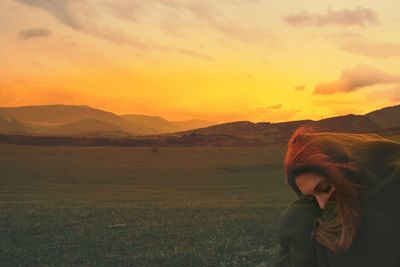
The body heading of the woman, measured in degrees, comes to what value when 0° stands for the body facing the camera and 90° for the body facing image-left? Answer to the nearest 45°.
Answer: approximately 45°
